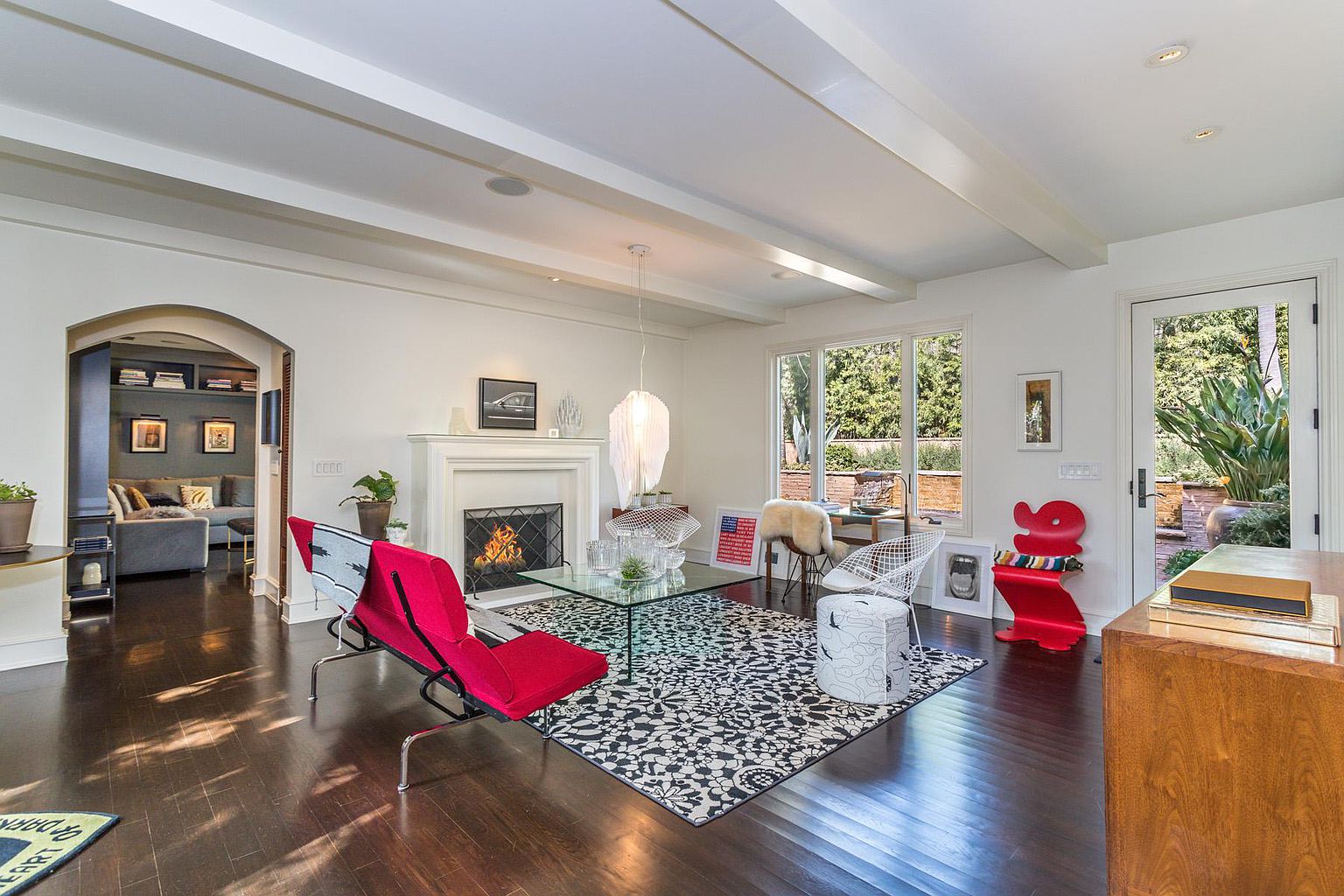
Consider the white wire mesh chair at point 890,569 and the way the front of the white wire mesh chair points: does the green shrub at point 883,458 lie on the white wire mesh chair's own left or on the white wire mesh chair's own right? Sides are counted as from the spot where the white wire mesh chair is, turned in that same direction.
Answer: on the white wire mesh chair's own right

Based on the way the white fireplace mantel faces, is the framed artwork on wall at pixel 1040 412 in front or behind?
in front

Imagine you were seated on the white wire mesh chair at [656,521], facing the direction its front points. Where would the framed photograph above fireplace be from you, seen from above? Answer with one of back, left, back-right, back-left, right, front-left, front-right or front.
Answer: front-right

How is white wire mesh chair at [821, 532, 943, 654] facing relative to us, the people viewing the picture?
facing to the left of the viewer

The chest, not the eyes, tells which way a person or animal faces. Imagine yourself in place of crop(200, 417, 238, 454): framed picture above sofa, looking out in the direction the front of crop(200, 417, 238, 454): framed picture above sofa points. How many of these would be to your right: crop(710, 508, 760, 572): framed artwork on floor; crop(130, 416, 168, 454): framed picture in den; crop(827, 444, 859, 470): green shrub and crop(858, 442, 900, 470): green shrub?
1

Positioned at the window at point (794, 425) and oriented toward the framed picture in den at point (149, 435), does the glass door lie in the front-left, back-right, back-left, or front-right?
back-left

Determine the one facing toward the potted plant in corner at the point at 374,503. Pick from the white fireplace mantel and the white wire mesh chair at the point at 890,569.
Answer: the white wire mesh chair

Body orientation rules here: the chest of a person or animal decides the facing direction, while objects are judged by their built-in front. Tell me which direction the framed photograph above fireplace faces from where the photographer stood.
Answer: facing the viewer and to the right of the viewer

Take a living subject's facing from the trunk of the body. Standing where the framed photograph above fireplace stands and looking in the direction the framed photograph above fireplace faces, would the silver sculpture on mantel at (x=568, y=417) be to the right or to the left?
on its left

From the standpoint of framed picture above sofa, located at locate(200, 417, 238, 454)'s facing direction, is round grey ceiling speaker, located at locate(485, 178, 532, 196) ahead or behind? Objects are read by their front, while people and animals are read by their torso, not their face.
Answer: ahead
